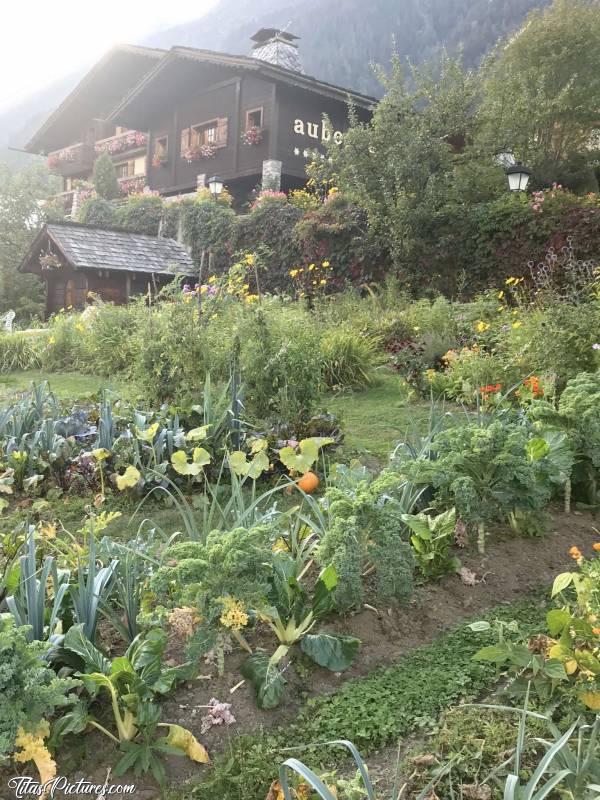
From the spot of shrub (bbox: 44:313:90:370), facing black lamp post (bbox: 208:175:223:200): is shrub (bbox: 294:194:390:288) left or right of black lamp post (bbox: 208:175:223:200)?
right

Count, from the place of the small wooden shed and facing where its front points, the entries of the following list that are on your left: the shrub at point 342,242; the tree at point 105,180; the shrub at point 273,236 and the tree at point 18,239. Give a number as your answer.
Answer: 2

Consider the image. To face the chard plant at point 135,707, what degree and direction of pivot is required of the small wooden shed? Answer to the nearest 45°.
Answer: approximately 45° to its left

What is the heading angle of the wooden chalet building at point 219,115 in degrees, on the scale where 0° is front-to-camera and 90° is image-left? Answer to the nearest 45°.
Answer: approximately 45°

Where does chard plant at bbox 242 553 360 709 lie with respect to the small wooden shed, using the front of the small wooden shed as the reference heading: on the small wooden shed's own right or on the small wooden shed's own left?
on the small wooden shed's own left

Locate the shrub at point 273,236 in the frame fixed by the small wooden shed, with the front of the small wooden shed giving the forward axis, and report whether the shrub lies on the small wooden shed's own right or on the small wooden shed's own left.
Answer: on the small wooden shed's own left

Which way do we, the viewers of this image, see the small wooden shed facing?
facing the viewer and to the left of the viewer

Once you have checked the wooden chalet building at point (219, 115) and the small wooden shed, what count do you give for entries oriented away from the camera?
0

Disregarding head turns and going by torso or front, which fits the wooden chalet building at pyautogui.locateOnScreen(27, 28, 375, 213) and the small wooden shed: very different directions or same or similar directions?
same or similar directions

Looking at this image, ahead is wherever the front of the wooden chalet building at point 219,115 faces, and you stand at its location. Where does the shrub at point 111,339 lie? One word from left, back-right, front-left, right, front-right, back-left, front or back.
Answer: front-left

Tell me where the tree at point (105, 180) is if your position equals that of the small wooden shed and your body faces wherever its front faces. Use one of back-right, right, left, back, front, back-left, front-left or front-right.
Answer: back-right

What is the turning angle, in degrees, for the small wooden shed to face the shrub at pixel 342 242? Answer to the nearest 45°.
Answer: approximately 90° to its left
